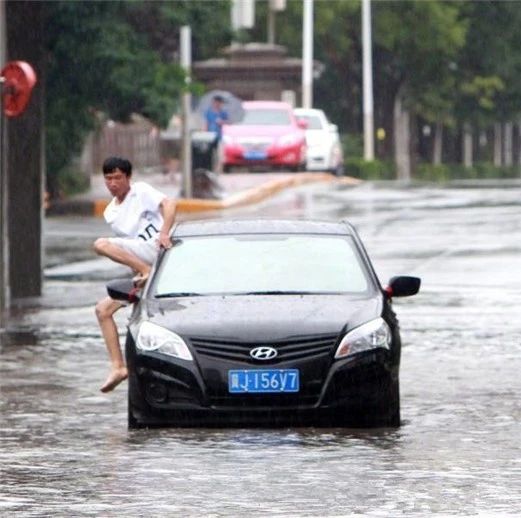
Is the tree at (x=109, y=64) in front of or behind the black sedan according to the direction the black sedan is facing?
behind

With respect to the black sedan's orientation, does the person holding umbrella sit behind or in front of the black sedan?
behind

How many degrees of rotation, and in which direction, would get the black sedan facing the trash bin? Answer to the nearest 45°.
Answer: approximately 180°

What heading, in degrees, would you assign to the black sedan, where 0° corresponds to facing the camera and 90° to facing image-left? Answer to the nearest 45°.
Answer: approximately 0°

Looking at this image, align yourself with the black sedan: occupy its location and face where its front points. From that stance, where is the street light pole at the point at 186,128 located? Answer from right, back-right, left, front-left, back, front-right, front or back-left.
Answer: back

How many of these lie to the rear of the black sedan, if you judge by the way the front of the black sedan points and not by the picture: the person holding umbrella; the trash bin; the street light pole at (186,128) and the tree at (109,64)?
4
